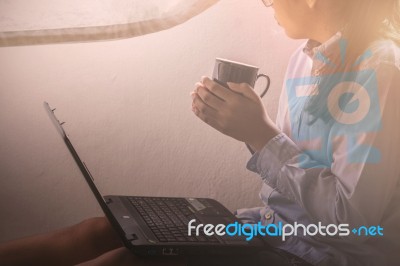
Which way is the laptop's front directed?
to the viewer's right

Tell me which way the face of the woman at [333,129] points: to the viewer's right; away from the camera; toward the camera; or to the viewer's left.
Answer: to the viewer's left

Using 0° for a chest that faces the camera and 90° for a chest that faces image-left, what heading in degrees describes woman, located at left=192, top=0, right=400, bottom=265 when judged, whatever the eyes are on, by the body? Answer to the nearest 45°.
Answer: approximately 90°
